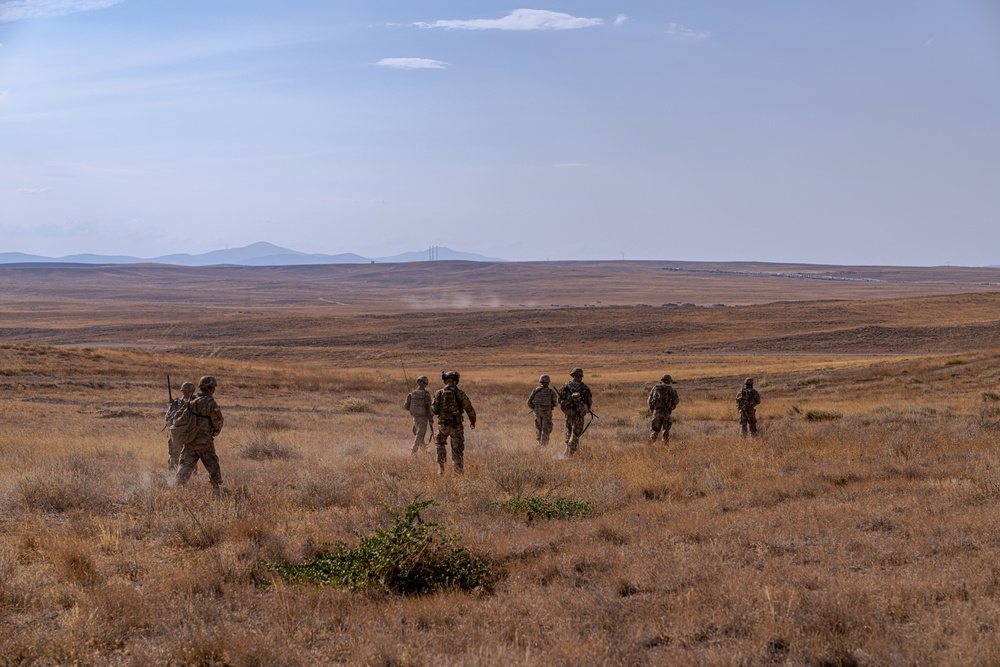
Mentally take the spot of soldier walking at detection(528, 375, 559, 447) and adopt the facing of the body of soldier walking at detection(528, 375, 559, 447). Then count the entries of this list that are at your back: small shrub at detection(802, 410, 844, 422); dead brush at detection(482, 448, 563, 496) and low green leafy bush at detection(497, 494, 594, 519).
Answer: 2

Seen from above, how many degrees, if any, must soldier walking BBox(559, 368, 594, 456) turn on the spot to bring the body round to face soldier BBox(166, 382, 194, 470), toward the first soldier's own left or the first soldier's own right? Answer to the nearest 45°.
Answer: approximately 135° to the first soldier's own left

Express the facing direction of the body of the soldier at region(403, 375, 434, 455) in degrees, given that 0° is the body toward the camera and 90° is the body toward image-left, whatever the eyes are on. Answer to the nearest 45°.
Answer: approximately 180°

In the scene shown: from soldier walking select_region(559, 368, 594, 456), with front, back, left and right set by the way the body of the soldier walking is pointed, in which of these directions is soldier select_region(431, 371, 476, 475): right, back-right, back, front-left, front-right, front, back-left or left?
back-left

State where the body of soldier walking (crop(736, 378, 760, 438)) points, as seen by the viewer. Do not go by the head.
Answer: away from the camera

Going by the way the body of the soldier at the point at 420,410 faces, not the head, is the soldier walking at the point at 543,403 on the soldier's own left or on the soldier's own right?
on the soldier's own right

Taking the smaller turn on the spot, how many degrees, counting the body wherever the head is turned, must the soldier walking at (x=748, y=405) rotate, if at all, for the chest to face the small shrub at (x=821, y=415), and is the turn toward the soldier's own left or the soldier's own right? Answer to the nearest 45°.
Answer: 0° — they already face it

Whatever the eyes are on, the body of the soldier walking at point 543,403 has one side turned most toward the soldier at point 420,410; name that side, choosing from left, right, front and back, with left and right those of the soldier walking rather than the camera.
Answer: left

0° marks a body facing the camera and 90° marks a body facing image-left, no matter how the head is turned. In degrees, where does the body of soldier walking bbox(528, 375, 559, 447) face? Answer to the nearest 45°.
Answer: approximately 180°

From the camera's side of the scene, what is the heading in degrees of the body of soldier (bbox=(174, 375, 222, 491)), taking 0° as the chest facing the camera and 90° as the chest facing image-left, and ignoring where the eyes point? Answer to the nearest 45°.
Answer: approximately 225°

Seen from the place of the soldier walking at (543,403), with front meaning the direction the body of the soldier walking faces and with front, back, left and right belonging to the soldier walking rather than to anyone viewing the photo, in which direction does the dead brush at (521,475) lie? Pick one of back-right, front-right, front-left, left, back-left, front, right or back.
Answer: back

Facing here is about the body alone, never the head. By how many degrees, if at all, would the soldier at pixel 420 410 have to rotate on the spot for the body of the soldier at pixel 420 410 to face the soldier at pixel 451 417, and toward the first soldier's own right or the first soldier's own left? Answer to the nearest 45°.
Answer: approximately 180°
